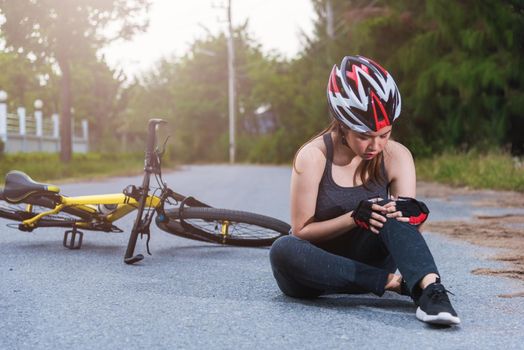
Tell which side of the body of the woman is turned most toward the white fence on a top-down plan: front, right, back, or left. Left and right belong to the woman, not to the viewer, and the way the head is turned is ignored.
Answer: back

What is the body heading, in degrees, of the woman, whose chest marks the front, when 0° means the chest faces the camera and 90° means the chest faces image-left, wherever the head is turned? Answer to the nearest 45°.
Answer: approximately 315°

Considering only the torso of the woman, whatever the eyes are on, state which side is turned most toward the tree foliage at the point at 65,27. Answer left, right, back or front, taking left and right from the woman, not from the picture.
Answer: back
